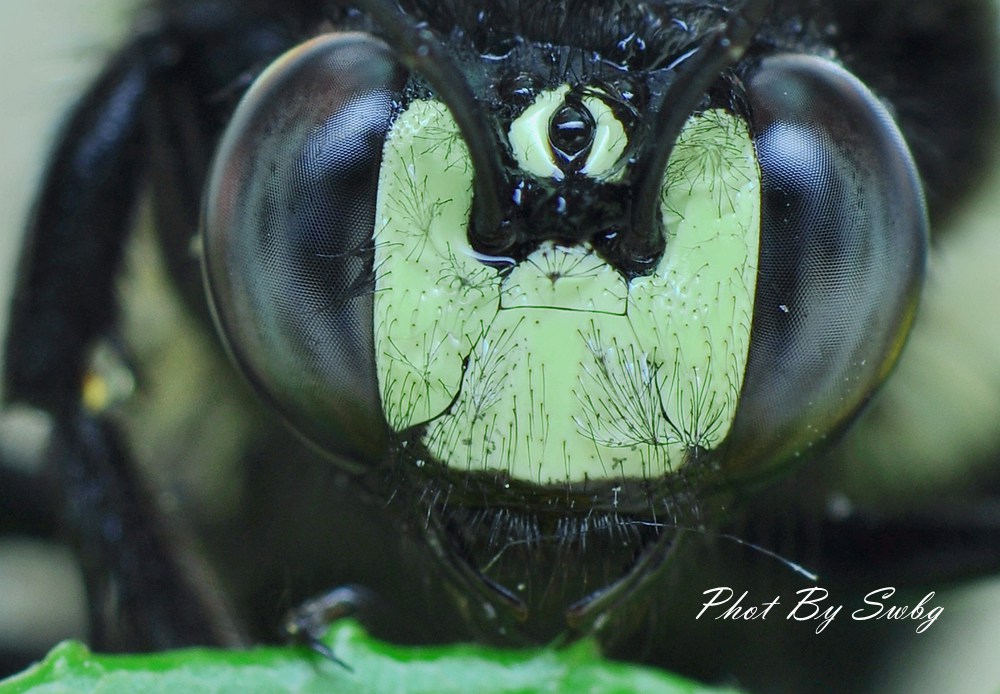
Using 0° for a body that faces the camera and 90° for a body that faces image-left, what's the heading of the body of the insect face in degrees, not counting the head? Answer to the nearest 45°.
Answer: approximately 0°
